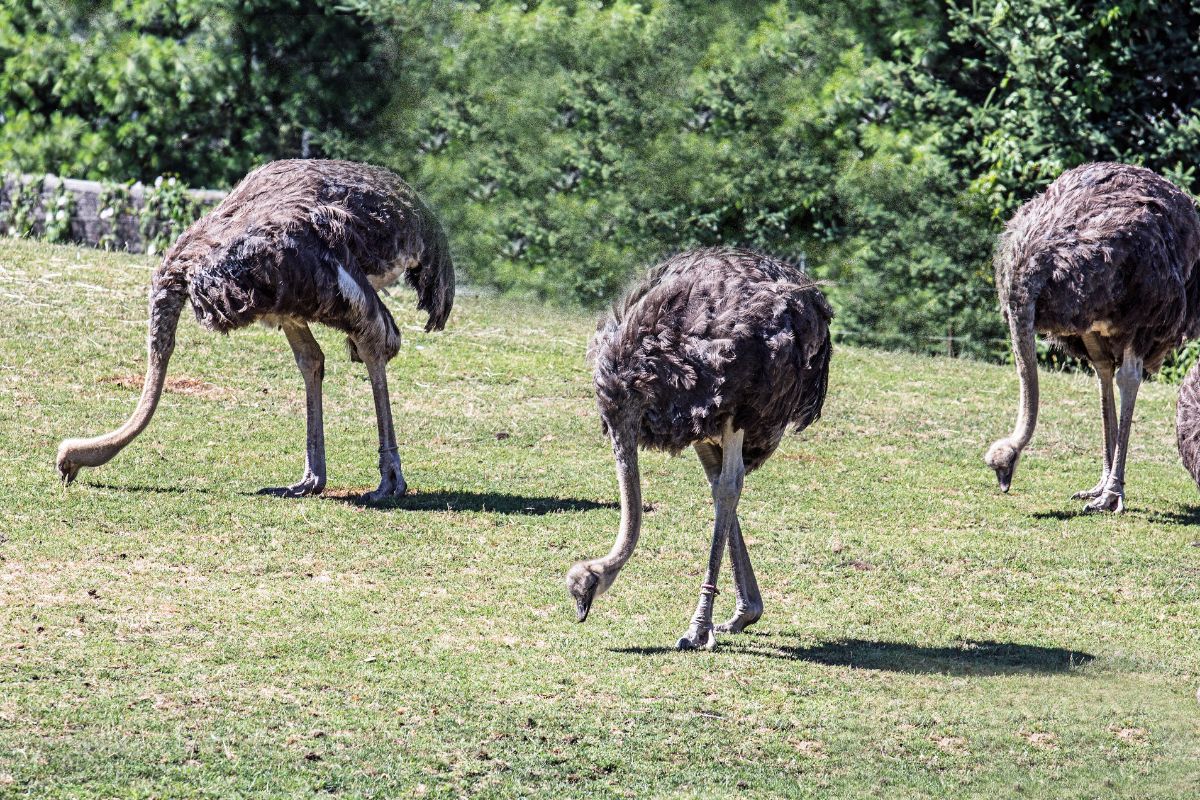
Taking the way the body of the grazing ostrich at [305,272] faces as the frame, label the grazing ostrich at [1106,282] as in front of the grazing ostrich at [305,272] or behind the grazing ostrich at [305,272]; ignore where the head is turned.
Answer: behind

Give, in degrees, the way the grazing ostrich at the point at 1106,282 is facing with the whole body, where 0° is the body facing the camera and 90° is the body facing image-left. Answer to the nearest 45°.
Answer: approximately 45°

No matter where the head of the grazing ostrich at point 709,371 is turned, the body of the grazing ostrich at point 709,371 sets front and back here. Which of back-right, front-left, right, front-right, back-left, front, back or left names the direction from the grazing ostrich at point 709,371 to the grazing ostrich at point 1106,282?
back

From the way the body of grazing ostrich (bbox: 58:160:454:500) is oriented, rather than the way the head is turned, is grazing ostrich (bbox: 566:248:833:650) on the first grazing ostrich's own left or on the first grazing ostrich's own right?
on the first grazing ostrich's own left

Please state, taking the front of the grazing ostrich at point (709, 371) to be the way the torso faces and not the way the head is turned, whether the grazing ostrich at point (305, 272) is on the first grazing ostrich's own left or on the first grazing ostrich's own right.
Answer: on the first grazing ostrich's own right

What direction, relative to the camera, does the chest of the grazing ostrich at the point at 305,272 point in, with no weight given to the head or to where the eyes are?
to the viewer's left

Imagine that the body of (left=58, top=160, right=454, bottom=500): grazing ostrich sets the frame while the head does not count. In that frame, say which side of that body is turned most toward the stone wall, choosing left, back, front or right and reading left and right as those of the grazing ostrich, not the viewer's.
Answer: right

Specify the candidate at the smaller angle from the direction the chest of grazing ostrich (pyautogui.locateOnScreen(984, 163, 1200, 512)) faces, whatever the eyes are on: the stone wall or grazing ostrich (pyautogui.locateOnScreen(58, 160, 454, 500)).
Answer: the grazing ostrich

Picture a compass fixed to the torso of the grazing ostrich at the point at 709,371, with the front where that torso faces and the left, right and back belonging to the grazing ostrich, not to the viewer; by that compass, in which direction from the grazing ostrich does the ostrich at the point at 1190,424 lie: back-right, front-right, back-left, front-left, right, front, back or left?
back-left
